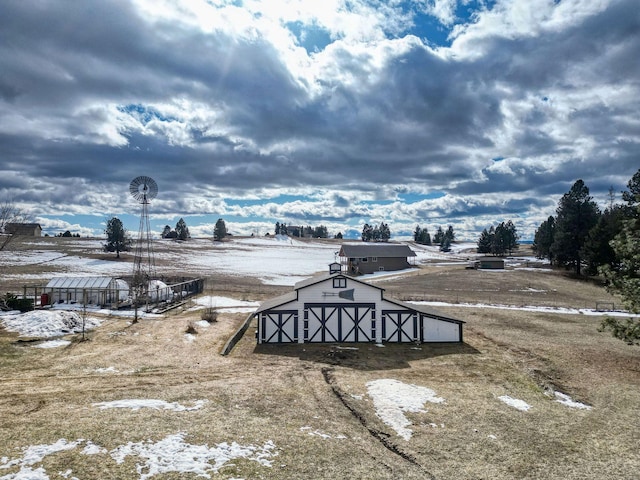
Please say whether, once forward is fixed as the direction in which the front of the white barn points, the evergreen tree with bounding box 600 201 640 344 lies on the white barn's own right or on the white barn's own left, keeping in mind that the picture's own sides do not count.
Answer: on the white barn's own left

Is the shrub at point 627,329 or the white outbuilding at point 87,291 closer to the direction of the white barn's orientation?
the shrub

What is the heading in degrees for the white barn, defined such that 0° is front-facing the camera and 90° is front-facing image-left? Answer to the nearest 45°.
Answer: approximately 0°

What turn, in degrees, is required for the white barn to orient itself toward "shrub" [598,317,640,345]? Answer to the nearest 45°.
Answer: approximately 45° to its left

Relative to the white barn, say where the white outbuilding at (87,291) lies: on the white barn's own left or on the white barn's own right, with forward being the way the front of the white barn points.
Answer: on the white barn's own right
